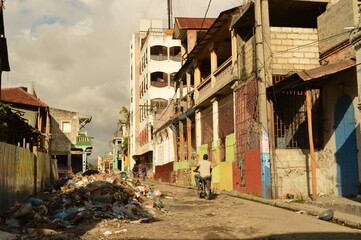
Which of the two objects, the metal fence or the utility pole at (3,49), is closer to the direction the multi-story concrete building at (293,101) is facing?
the metal fence

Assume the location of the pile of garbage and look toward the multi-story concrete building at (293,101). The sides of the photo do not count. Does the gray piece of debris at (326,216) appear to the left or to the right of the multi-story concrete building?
right

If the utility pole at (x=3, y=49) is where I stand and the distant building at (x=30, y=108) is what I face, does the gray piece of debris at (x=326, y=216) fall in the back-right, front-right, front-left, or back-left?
back-right

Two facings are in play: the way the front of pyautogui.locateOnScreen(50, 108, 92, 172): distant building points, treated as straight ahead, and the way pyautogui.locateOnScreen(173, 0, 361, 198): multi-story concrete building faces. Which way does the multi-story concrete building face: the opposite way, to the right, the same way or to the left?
the opposite way

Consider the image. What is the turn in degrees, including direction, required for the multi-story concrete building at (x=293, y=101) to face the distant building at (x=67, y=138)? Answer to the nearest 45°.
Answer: approximately 90° to its right

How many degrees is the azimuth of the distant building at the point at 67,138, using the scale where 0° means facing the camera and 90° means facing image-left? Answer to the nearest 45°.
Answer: approximately 270°

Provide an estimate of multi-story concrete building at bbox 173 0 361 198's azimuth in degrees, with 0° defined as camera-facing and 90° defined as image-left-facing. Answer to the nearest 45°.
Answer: approximately 45°

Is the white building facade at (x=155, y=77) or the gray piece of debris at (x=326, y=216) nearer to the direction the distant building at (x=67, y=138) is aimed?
the white building facade

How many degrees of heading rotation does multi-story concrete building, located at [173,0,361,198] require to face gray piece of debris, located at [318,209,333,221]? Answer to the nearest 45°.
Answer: approximately 45° to its left

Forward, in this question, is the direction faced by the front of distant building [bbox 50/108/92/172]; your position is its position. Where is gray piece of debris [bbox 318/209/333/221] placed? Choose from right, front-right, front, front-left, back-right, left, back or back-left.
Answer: right

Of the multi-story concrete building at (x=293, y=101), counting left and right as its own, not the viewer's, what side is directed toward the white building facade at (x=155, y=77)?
right

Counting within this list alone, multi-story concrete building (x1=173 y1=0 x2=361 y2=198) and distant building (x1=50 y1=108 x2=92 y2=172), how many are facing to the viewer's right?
1

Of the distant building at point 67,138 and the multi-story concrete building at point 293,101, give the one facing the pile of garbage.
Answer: the multi-story concrete building
